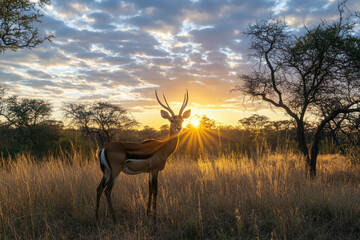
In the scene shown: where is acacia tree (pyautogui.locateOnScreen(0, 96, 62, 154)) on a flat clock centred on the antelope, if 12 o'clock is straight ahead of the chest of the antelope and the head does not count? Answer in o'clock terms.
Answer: The acacia tree is roughly at 8 o'clock from the antelope.

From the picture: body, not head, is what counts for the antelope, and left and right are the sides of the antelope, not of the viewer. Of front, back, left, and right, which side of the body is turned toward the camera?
right
